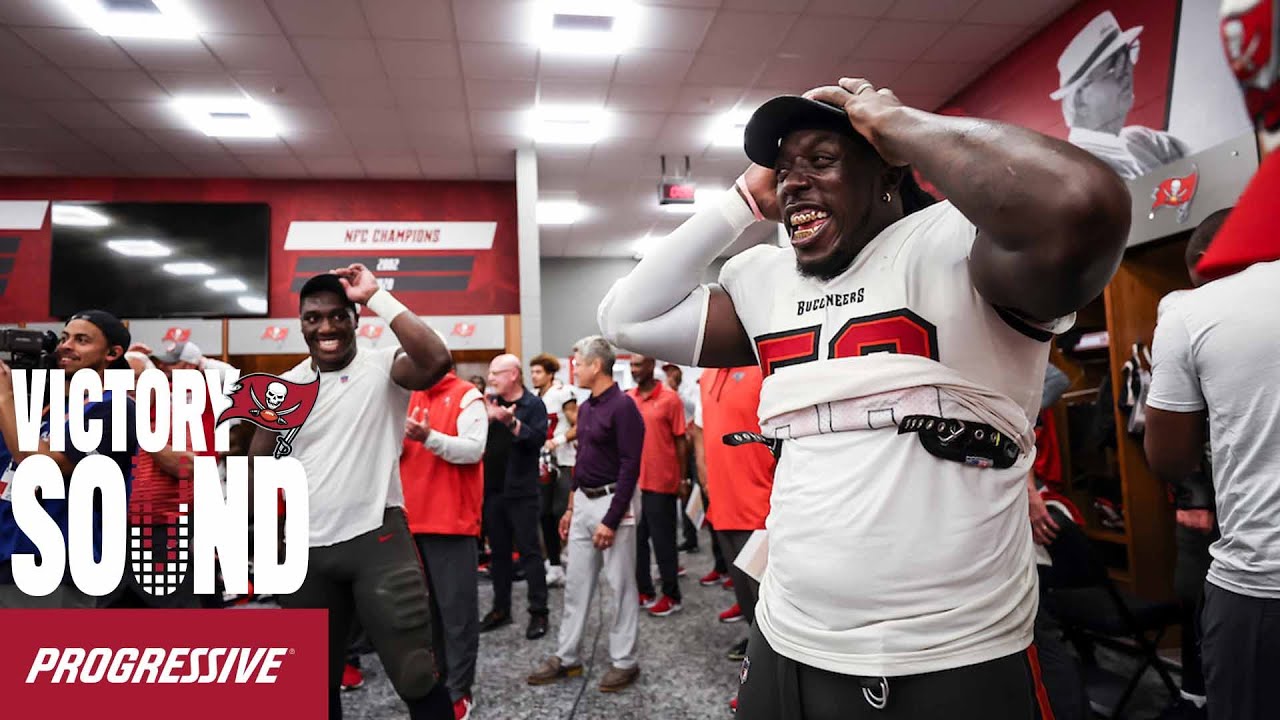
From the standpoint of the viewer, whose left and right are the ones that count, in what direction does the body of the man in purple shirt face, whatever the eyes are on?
facing the viewer and to the left of the viewer

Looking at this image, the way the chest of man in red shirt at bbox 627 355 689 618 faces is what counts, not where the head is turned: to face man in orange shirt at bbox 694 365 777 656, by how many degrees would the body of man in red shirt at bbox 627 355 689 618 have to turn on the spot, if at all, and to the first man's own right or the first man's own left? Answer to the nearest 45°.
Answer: approximately 45° to the first man's own left

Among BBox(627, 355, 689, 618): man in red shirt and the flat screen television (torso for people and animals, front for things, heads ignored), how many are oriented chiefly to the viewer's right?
0

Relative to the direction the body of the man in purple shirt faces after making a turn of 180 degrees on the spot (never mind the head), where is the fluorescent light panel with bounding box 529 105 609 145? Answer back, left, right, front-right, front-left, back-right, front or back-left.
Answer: front-left

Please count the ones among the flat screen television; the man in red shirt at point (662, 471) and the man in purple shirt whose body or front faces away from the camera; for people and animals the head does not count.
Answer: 0

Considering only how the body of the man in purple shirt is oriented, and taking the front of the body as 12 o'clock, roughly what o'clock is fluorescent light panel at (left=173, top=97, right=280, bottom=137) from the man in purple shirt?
The fluorescent light panel is roughly at 3 o'clock from the man in purple shirt.

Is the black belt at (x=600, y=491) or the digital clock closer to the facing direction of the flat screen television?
the black belt

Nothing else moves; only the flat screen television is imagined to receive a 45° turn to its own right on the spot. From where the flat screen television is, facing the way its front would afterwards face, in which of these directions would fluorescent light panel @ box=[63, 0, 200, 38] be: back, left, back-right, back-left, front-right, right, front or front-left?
front-left

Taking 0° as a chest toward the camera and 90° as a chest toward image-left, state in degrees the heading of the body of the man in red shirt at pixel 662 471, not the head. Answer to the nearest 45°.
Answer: approximately 45°

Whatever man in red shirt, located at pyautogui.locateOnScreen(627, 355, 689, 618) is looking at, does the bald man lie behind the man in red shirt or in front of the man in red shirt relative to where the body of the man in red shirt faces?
in front

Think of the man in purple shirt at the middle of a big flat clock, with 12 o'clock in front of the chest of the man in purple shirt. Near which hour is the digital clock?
The digital clock is roughly at 5 o'clock from the man in purple shirt.

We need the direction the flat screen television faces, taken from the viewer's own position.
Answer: facing the viewer
